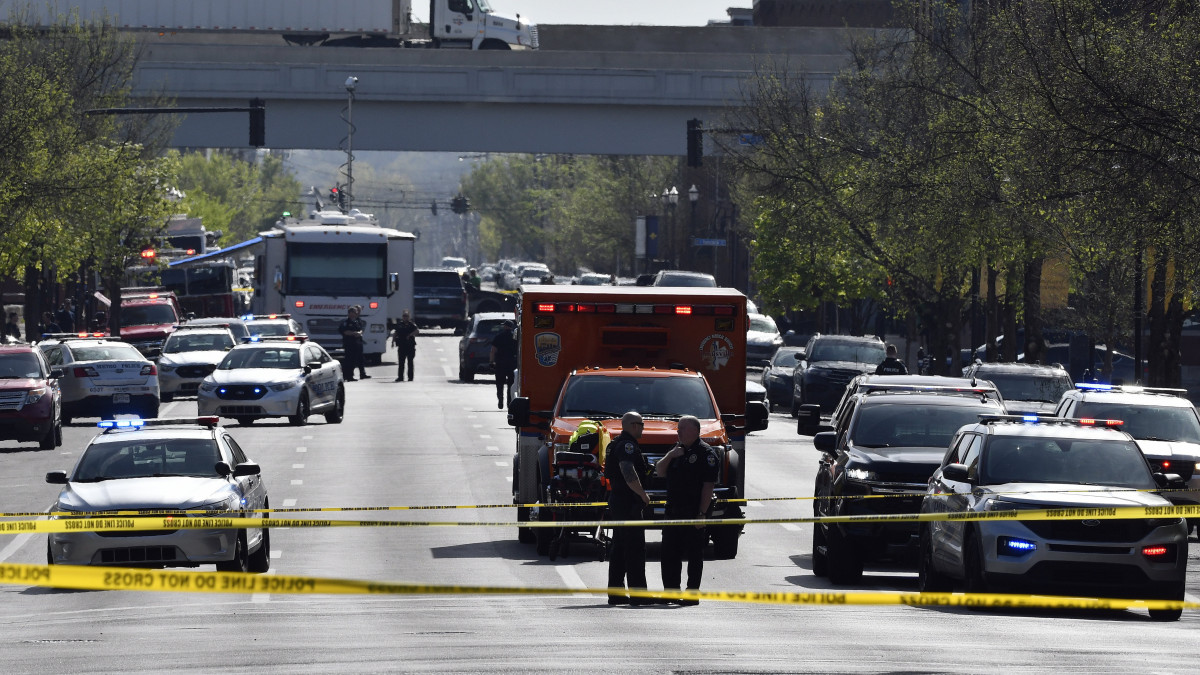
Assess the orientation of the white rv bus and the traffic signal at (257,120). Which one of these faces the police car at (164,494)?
the white rv bus

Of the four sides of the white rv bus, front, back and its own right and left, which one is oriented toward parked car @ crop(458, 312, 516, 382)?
left

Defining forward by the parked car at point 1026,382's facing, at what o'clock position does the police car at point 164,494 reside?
The police car is roughly at 1 o'clock from the parked car.

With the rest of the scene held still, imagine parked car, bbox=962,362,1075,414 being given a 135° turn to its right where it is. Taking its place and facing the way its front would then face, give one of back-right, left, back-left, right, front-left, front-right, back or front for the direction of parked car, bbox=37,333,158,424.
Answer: front-left

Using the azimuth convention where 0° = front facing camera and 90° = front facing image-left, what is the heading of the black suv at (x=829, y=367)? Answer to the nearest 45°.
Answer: approximately 45°

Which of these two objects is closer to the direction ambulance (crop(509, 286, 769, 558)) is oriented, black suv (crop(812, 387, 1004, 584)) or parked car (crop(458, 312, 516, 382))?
the black suv

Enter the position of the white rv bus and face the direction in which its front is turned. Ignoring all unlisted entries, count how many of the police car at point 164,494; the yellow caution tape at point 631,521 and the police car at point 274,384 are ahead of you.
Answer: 3

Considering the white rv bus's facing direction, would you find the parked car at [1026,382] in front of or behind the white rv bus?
in front

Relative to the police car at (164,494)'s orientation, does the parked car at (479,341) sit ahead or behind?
behind
